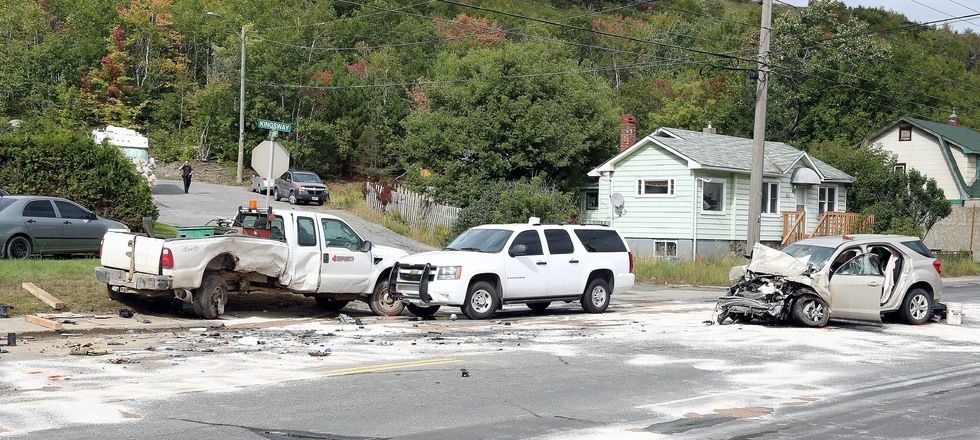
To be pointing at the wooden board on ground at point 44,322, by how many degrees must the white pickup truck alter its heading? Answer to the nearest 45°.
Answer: approximately 180°

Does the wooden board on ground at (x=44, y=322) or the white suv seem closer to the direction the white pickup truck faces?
the white suv

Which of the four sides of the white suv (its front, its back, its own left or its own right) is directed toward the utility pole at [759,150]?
back

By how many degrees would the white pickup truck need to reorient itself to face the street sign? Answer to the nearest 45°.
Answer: approximately 45° to its left

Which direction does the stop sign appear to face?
away from the camera

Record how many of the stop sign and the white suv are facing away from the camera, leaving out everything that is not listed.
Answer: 1

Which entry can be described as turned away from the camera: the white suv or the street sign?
the street sign

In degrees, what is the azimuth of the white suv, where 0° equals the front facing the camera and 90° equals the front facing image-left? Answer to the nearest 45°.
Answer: approximately 45°

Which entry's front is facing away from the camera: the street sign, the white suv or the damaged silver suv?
the street sign

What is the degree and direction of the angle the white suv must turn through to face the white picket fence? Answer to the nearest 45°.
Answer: approximately 135° to its right

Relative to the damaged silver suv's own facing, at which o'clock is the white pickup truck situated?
The white pickup truck is roughly at 1 o'clock from the damaged silver suv.

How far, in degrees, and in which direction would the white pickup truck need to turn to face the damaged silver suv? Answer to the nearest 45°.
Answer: approximately 45° to its right

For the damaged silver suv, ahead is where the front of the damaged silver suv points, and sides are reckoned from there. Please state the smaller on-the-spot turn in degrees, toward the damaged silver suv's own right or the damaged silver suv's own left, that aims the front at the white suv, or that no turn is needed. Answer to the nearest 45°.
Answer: approximately 45° to the damaged silver suv's own right
